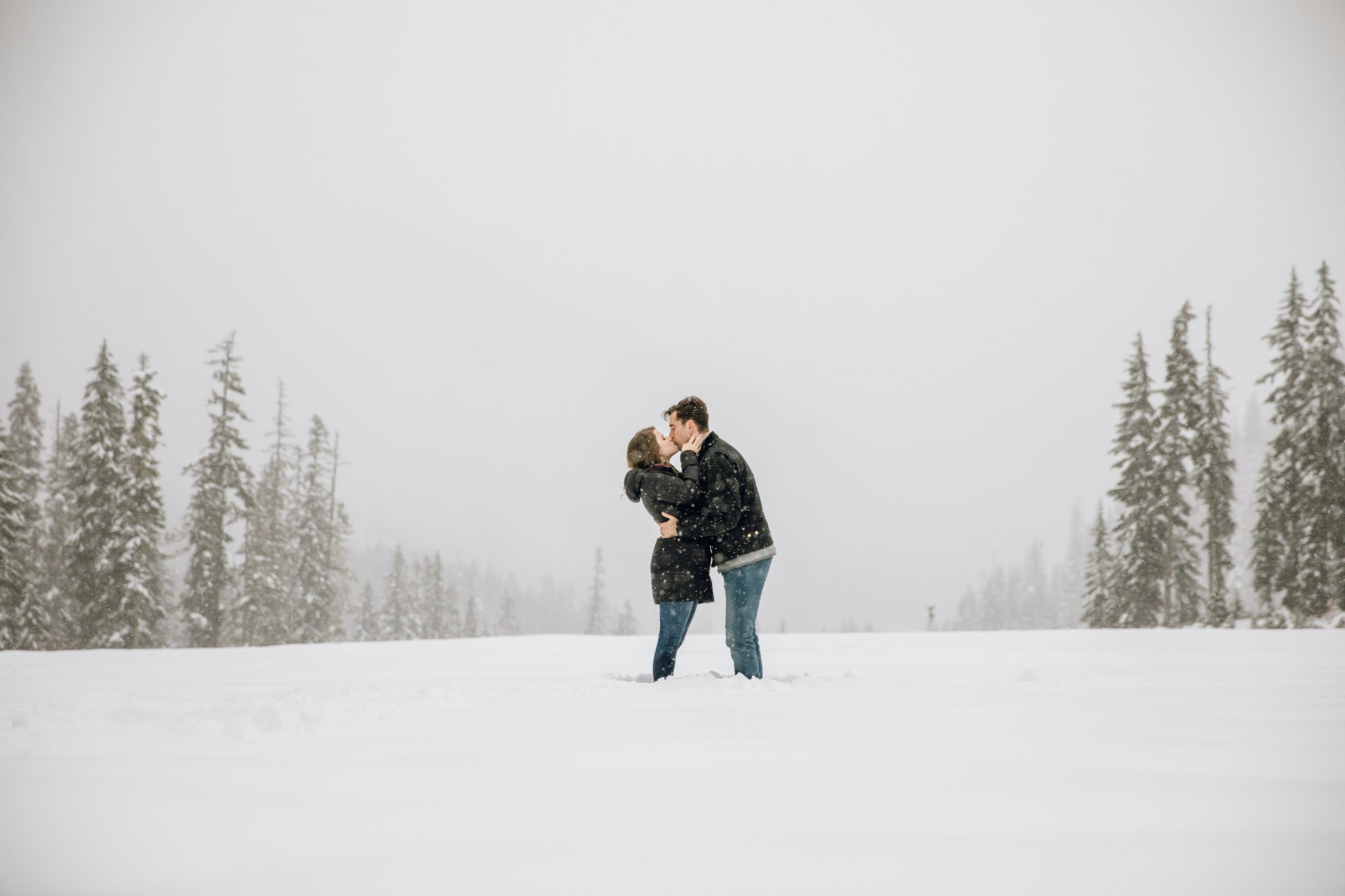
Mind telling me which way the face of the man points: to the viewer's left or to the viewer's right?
to the viewer's left

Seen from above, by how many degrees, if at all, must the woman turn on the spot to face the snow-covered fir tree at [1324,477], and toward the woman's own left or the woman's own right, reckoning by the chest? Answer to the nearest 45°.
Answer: approximately 45° to the woman's own left

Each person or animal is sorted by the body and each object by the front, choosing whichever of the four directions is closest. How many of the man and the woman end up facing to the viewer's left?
1

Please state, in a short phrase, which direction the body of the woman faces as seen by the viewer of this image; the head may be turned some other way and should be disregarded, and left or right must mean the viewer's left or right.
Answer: facing to the right of the viewer

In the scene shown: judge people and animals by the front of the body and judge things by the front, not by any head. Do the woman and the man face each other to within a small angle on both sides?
yes

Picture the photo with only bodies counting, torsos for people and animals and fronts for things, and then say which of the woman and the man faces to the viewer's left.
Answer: the man

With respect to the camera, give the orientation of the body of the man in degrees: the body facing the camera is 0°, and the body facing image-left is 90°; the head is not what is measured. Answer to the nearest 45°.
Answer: approximately 90°

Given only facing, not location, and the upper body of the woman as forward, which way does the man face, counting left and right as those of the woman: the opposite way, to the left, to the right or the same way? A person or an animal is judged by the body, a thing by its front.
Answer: the opposite way
